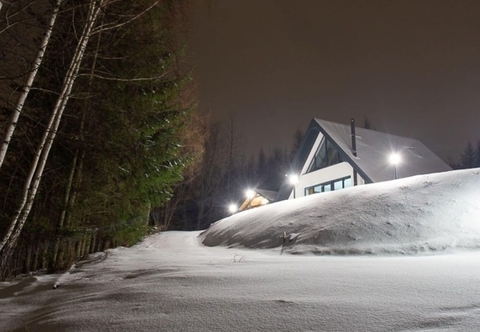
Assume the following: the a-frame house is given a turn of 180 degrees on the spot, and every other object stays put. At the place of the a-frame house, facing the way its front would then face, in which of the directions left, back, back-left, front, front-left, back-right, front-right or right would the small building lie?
left

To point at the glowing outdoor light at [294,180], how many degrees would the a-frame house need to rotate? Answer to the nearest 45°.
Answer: approximately 45° to its right

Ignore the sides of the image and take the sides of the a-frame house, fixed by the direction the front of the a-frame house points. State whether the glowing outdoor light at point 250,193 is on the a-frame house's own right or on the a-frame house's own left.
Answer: on the a-frame house's own right

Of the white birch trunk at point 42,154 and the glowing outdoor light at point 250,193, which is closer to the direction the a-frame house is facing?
the white birch trunk

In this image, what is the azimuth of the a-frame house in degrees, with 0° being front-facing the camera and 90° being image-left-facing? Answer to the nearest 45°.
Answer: approximately 45°

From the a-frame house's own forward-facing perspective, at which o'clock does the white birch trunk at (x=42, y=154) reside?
The white birch trunk is roughly at 11 o'clock from the a-frame house.
